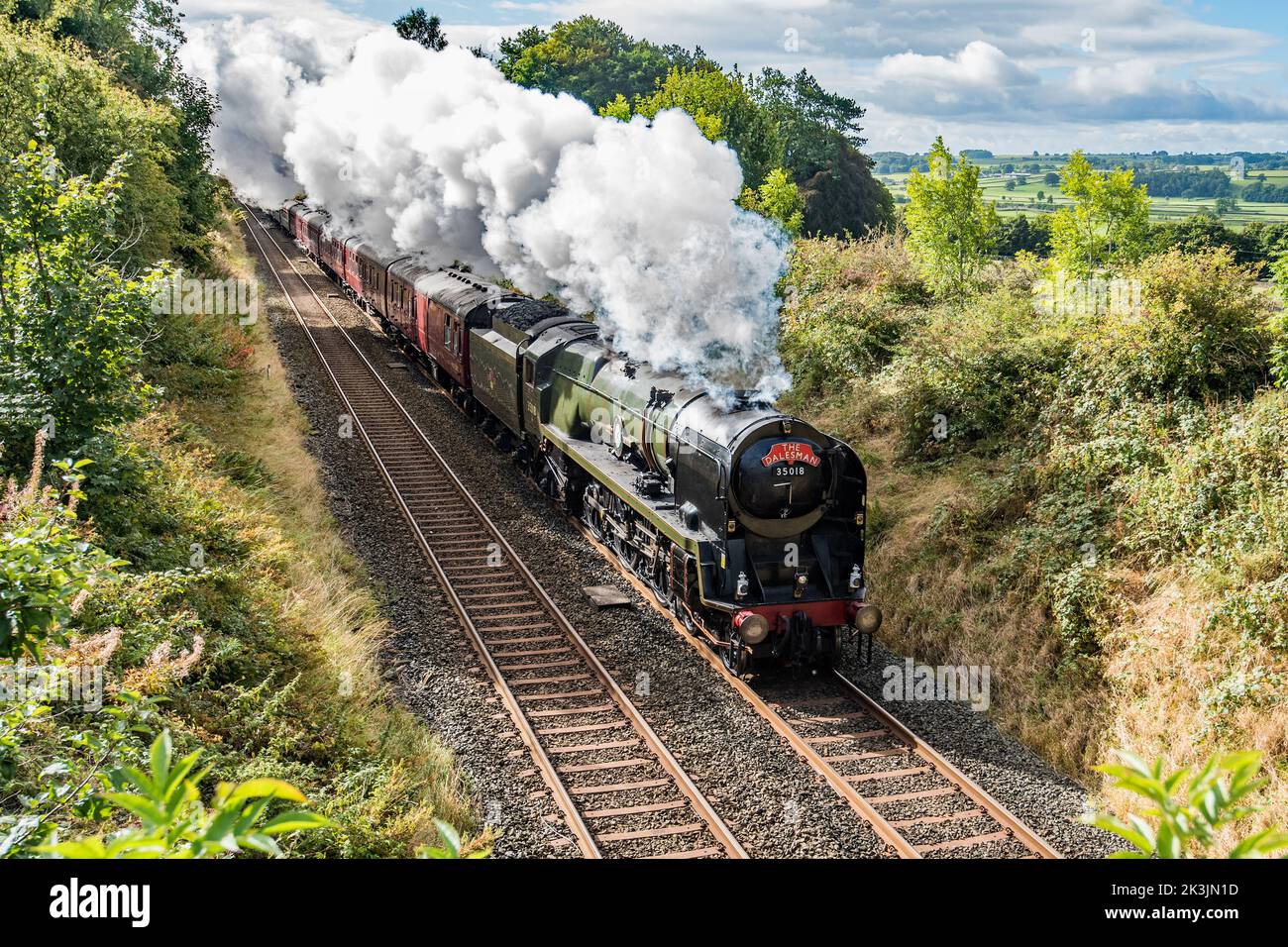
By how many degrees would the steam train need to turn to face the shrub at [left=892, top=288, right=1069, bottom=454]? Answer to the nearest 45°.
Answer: approximately 90° to its left

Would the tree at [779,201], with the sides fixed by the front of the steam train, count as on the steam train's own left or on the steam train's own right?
on the steam train's own left

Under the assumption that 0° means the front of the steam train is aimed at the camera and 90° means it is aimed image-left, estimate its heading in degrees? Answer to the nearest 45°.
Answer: approximately 315°

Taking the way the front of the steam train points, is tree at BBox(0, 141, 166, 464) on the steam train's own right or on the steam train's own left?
on the steam train's own right

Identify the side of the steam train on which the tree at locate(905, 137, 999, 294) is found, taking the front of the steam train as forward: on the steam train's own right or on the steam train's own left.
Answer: on the steam train's own left

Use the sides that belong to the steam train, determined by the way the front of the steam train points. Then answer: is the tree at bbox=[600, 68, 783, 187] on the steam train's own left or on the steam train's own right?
on the steam train's own left
